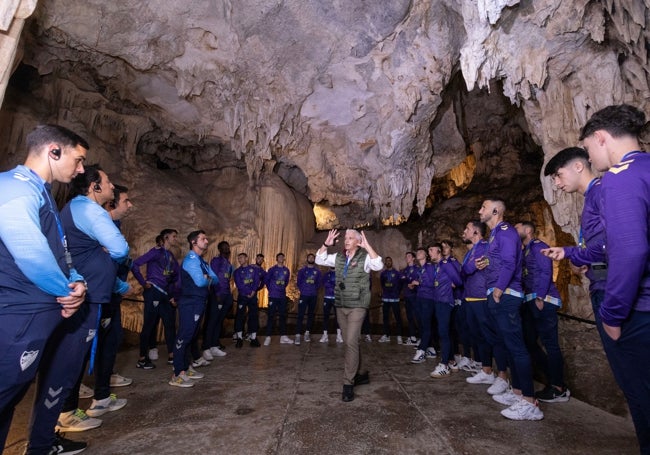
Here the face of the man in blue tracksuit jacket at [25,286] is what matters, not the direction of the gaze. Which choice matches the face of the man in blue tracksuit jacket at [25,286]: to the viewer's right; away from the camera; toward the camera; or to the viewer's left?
to the viewer's right

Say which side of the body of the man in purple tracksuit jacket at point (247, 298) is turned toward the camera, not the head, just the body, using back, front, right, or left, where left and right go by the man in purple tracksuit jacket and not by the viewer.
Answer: front

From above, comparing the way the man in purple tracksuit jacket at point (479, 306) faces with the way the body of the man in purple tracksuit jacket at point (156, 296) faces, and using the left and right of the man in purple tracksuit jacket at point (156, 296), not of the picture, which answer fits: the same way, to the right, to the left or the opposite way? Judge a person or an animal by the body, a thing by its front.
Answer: the opposite way

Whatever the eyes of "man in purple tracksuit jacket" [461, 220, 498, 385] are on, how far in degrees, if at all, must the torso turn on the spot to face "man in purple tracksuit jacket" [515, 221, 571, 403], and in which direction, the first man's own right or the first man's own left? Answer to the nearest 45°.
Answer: approximately 180°

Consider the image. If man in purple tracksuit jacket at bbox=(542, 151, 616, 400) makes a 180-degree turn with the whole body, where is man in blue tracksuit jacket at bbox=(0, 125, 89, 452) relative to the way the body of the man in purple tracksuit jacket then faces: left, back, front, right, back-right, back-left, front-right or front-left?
back-right

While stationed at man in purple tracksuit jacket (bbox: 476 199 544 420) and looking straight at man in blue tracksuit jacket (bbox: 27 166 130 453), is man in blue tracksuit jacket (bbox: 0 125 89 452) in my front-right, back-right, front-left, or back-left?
front-left

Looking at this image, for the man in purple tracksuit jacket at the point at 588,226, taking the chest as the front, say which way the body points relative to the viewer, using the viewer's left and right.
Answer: facing to the left of the viewer

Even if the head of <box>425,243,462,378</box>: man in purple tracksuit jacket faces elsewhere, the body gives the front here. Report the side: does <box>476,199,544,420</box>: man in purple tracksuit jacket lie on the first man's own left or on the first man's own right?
on the first man's own left

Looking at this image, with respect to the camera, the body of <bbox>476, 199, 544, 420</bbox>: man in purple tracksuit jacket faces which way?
to the viewer's left

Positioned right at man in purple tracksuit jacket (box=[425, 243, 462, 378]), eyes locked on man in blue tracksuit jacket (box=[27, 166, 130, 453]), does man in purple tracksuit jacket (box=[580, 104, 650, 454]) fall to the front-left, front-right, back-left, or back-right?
front-left

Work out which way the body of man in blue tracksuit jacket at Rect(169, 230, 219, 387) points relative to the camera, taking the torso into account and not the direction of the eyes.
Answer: to the viewer's right

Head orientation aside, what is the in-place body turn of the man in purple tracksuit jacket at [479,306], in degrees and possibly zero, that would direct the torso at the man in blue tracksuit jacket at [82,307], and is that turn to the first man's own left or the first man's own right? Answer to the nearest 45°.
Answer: approximately 45° to the first man's own left

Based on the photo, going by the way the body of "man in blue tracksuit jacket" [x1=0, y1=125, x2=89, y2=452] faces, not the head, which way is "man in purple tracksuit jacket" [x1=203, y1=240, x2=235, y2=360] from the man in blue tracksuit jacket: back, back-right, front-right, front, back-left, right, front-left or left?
front-left

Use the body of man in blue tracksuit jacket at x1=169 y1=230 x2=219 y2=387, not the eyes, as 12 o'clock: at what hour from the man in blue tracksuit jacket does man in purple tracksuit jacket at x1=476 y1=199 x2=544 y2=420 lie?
The man in purple tracksuit jacket is roughly at 1 o'clock from the man in blue tracksuit jacket.
